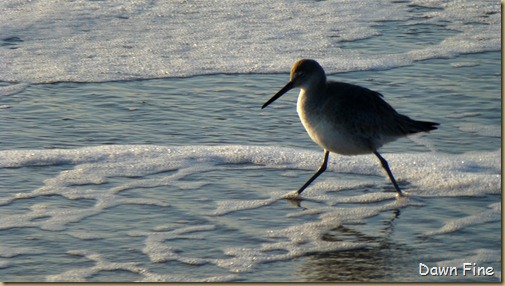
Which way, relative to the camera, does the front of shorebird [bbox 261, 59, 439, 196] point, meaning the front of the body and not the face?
to the viewer's left
